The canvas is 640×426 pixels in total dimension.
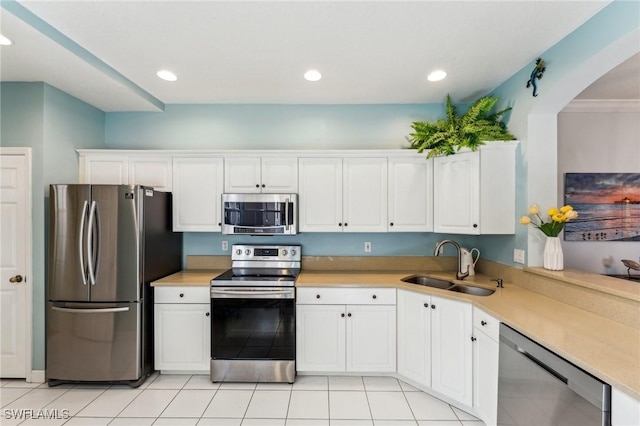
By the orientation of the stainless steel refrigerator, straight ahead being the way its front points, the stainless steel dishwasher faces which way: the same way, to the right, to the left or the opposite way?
to the right

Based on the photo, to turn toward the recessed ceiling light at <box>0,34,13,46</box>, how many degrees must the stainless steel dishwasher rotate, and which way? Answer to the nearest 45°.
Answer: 0° — it already faces it

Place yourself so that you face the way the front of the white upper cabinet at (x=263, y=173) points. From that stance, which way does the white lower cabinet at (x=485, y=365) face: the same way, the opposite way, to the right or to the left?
to the right

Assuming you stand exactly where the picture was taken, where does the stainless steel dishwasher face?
facing the viewer and to the left of the viewer

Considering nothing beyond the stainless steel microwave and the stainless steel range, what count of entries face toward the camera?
2

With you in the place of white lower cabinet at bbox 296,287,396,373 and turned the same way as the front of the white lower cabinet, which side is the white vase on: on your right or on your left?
on your left

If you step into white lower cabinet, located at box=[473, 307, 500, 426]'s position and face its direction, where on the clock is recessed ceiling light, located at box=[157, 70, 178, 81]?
The recessed ceiling light is roughly at 1 o'clock from the white lower cabinet.

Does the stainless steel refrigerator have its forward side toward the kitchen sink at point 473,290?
no

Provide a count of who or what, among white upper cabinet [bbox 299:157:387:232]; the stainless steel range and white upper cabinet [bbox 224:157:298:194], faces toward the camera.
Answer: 3

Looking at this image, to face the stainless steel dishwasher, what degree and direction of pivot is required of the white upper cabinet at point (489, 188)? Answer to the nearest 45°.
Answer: approximately 45° to its left

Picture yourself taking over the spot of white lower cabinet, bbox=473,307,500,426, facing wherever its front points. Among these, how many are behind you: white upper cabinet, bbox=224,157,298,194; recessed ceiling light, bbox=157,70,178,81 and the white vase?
1

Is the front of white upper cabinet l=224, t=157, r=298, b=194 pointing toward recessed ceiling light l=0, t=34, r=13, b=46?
no

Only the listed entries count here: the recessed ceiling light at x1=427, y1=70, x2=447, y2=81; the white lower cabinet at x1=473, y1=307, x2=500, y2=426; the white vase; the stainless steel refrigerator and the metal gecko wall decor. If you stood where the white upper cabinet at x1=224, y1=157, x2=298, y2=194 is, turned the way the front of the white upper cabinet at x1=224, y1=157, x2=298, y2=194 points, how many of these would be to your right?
1

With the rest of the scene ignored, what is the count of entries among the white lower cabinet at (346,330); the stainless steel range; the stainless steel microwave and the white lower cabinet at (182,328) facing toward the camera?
4

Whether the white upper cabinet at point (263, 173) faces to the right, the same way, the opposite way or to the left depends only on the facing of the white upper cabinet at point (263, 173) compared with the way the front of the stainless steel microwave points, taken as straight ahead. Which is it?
the same way

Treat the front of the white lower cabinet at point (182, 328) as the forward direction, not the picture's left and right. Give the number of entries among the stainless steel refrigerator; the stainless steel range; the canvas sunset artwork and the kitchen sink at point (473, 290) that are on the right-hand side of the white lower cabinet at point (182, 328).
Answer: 1

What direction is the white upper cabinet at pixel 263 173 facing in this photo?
toward the camera

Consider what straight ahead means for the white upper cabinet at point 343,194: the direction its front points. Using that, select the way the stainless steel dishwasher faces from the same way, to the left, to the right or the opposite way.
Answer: to the right

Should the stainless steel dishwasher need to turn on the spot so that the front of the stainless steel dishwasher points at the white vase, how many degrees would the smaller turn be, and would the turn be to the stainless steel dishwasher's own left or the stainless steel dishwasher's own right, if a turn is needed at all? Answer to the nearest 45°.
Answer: approximately 135° to the stainless steel dishwasher's own right

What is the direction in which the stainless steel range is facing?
toward the camera

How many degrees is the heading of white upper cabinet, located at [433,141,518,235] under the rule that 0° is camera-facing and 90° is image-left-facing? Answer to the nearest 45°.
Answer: approximately 45°

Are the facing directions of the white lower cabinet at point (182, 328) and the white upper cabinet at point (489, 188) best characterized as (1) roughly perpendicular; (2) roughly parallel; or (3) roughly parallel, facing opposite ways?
roughly perpendicular
